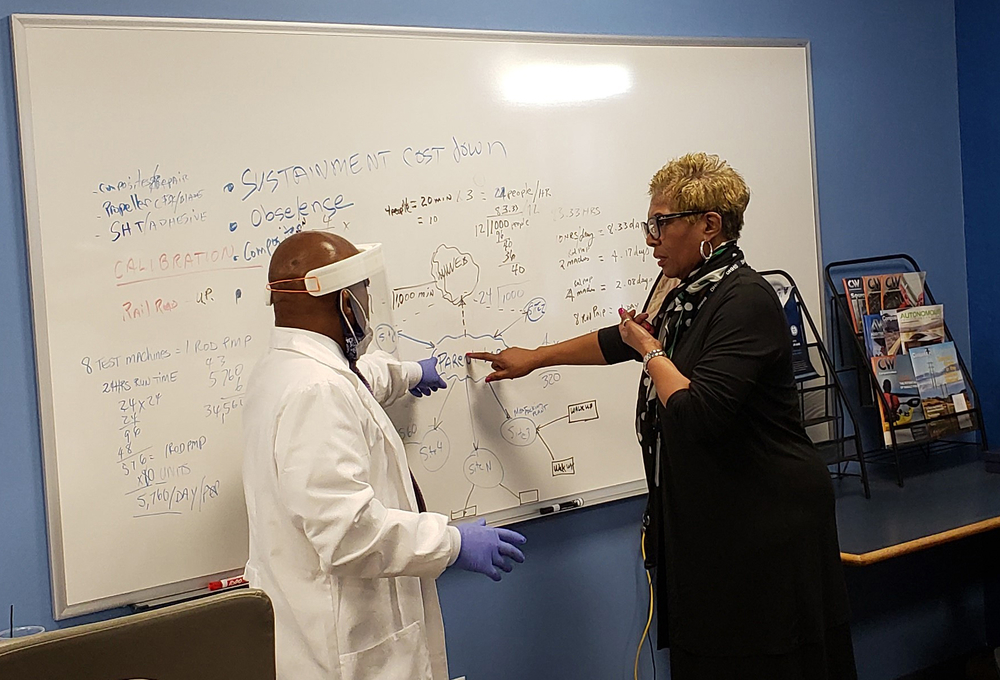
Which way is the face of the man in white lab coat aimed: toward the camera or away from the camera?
away from the camera

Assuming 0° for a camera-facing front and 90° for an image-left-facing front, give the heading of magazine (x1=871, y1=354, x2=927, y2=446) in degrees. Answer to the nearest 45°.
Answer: approximately 0°

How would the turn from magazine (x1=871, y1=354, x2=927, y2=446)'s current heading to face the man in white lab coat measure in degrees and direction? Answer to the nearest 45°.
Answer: approximately 45° to its right

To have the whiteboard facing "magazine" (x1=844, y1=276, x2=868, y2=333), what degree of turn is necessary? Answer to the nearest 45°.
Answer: approximately 90° to its left

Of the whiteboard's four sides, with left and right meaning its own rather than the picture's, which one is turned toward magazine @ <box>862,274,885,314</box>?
left

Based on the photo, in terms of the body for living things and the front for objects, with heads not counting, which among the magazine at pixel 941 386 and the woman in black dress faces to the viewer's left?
the woman in black dress

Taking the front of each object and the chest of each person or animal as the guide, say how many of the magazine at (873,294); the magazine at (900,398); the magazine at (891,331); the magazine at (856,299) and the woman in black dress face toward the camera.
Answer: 4

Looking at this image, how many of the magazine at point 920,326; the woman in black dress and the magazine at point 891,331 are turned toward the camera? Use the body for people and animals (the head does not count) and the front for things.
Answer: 2

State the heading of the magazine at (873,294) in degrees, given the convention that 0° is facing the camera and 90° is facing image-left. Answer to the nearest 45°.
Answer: approximately 0°
